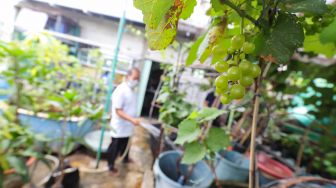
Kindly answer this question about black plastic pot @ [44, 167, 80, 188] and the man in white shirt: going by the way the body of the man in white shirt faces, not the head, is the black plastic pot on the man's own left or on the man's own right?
on the man's own right

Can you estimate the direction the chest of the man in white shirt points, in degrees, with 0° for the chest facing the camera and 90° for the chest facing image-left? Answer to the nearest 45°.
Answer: approximately 315°

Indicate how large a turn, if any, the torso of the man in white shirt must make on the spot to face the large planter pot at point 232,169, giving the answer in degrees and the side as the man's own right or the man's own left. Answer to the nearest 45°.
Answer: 0° — they already face it

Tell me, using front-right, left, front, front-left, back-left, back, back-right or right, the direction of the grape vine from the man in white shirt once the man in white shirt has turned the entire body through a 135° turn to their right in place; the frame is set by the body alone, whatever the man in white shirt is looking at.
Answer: left

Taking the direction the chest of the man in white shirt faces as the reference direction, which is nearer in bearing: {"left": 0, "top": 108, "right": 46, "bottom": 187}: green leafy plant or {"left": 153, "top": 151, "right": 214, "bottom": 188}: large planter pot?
the large planter pot

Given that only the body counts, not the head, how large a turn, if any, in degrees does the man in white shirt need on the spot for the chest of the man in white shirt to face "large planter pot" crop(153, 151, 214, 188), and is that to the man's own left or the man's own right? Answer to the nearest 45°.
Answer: approximately 45° to the man's own right

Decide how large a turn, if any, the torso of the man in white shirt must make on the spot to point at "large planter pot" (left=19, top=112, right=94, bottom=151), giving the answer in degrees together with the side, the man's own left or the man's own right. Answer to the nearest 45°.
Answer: approximately 135° to the man's own right

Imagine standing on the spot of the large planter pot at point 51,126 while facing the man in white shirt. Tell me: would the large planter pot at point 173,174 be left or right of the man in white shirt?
right

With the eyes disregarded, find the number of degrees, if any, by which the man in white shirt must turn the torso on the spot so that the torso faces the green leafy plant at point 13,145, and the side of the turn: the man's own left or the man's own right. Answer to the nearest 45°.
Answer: approximately 90° to the man's own right

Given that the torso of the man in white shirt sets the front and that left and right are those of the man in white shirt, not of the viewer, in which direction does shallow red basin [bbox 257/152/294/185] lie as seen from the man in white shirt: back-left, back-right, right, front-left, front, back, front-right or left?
front
